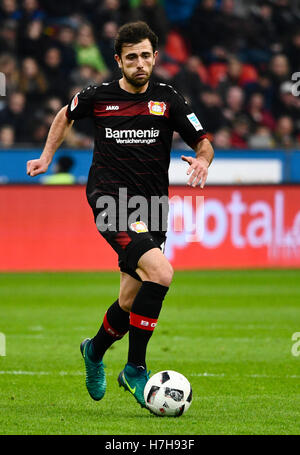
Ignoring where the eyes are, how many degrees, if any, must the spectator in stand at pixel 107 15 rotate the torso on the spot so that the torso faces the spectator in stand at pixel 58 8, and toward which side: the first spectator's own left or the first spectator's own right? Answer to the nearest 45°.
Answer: approximately 90° to the first spectator's own right

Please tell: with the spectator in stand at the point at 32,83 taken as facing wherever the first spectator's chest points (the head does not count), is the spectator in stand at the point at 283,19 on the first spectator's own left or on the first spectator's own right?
on the first spectator's own left

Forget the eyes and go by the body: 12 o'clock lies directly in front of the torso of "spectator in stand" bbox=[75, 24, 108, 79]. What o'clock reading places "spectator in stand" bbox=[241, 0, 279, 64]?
"spectator in stand" bbox=[241, 0, 279, 64] is roughly at 8 o'clock from "spectator in stand" bbox=[75, 24, 108, 79].

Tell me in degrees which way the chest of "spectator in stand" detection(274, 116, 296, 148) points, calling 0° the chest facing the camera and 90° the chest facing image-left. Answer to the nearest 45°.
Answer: approximately 0°

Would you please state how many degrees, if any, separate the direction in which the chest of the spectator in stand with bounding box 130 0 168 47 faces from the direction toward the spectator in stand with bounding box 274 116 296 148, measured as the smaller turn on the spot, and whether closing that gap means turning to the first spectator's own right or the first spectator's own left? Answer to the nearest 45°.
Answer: approximately 90° to the first spectator's own left

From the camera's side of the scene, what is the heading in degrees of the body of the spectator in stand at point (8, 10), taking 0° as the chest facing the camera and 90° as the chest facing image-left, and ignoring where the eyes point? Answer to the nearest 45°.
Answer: approximately 0°
